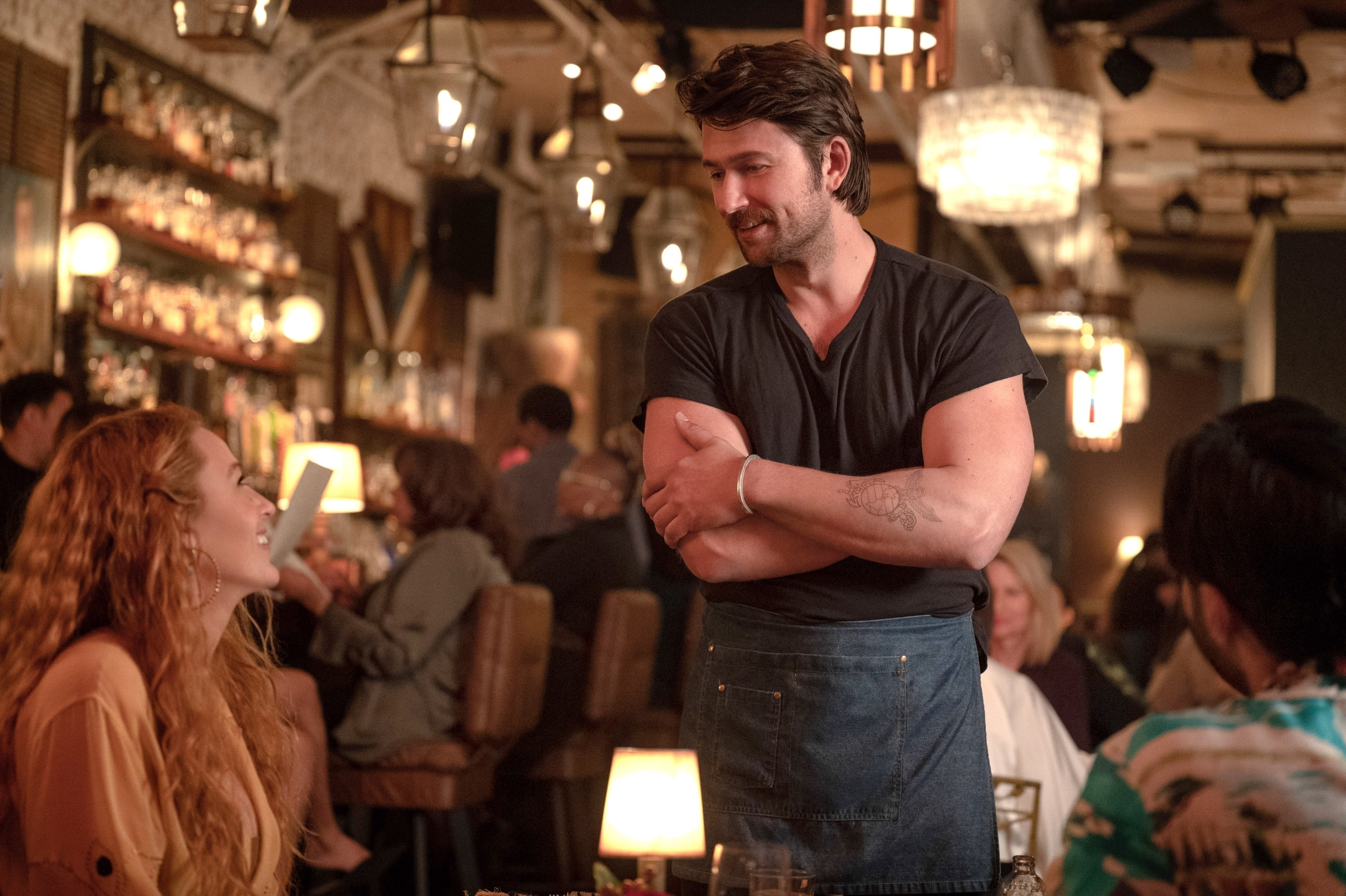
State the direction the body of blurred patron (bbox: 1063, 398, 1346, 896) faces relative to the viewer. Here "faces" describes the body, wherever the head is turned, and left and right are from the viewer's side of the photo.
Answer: facing away from the viewer and to the left of the viewer

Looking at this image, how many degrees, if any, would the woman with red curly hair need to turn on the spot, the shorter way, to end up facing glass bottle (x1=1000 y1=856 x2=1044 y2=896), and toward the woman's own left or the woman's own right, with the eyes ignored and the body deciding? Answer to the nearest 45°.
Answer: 0° — they already face it

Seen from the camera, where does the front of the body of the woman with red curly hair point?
to the viewer's right

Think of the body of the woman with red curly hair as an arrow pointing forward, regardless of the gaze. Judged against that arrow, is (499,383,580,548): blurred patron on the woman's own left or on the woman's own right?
on the woman's own left

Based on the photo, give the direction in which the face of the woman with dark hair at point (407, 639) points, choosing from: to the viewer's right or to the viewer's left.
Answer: to the viewer's left

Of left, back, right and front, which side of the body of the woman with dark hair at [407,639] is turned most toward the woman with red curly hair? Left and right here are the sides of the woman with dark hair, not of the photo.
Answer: left

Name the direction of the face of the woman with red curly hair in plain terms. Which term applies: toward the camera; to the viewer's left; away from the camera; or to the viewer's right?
to the viewer's right

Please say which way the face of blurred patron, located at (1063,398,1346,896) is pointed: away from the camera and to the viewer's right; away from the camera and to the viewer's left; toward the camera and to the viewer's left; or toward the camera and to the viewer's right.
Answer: away from the camera and to the viewer's left

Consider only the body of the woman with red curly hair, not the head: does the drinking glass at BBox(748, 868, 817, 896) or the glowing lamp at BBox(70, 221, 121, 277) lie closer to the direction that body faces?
the drinking glass

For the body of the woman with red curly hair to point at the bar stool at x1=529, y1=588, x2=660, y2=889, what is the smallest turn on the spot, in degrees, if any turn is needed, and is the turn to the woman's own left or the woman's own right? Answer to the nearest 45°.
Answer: approximately 45° to the woman's own left
